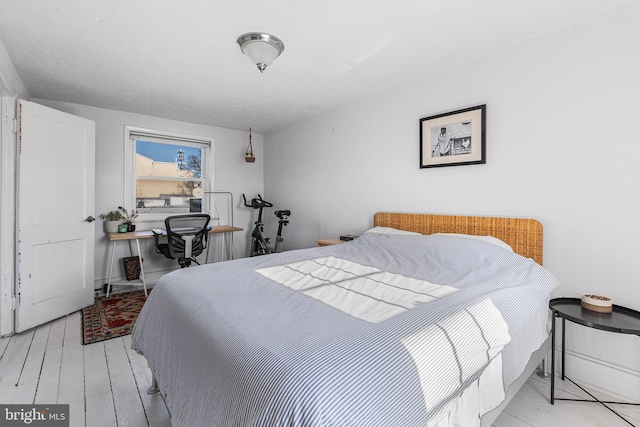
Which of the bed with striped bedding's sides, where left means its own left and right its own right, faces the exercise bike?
right

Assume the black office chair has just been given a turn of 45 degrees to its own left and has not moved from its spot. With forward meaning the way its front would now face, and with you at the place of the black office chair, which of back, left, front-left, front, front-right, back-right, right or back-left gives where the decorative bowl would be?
back-left

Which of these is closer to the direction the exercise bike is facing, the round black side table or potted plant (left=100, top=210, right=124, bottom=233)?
the potted plant

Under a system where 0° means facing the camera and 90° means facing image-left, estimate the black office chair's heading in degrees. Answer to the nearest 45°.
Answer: approximately 135°

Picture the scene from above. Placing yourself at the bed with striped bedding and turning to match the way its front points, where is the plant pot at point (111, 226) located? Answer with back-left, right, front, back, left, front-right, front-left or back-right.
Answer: right

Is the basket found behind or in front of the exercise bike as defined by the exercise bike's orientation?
in front

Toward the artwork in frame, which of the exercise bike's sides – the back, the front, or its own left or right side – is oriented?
left

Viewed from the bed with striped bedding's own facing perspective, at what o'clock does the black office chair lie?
The black office chair is roughly at 3 o'clock from the bed with striped bedding.

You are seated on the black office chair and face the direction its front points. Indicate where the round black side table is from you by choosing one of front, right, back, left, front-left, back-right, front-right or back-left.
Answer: back

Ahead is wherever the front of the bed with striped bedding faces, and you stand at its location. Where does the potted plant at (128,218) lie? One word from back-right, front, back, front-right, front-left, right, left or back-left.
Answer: right

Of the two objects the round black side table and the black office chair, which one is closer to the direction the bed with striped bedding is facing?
the black office chair

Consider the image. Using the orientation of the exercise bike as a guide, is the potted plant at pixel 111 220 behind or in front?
in front

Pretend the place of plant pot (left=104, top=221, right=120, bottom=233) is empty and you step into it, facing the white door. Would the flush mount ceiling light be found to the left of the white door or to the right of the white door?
left
